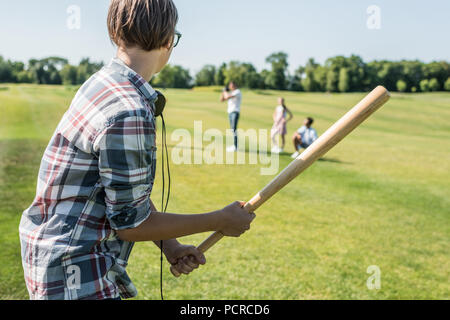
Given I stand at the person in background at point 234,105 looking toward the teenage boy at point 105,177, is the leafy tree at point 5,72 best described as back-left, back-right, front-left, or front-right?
back-right

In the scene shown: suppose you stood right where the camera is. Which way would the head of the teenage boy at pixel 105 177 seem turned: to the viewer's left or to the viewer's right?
to the viewer's right

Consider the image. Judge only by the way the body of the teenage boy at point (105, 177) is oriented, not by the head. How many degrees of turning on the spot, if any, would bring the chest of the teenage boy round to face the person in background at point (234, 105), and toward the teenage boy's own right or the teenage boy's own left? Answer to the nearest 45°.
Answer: approximately 45° to the teenage boy's own left

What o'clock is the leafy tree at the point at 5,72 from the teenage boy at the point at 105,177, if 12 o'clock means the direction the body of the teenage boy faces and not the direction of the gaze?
The leafy tree is roughly at 10 o'clock from the teenage boy.

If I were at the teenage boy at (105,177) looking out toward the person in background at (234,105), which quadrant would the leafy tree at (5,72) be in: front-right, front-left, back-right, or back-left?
front-left

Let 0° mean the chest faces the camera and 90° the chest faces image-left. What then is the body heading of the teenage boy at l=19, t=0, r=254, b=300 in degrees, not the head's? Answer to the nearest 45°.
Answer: approximately 225°
